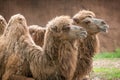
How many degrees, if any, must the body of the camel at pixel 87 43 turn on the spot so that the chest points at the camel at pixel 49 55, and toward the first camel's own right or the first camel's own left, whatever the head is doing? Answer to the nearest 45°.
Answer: approximately 135° to the first camel's own right

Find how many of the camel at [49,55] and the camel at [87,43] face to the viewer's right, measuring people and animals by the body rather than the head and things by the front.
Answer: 2

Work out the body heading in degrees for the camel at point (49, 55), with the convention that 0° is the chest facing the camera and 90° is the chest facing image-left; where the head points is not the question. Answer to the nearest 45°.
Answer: approximately 270°

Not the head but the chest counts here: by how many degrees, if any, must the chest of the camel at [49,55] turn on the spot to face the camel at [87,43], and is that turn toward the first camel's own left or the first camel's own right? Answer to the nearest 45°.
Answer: approximately 45° to the first camel's own left

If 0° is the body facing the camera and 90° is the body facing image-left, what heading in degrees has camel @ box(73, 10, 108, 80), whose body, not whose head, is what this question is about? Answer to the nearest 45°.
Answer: approximately 270°
